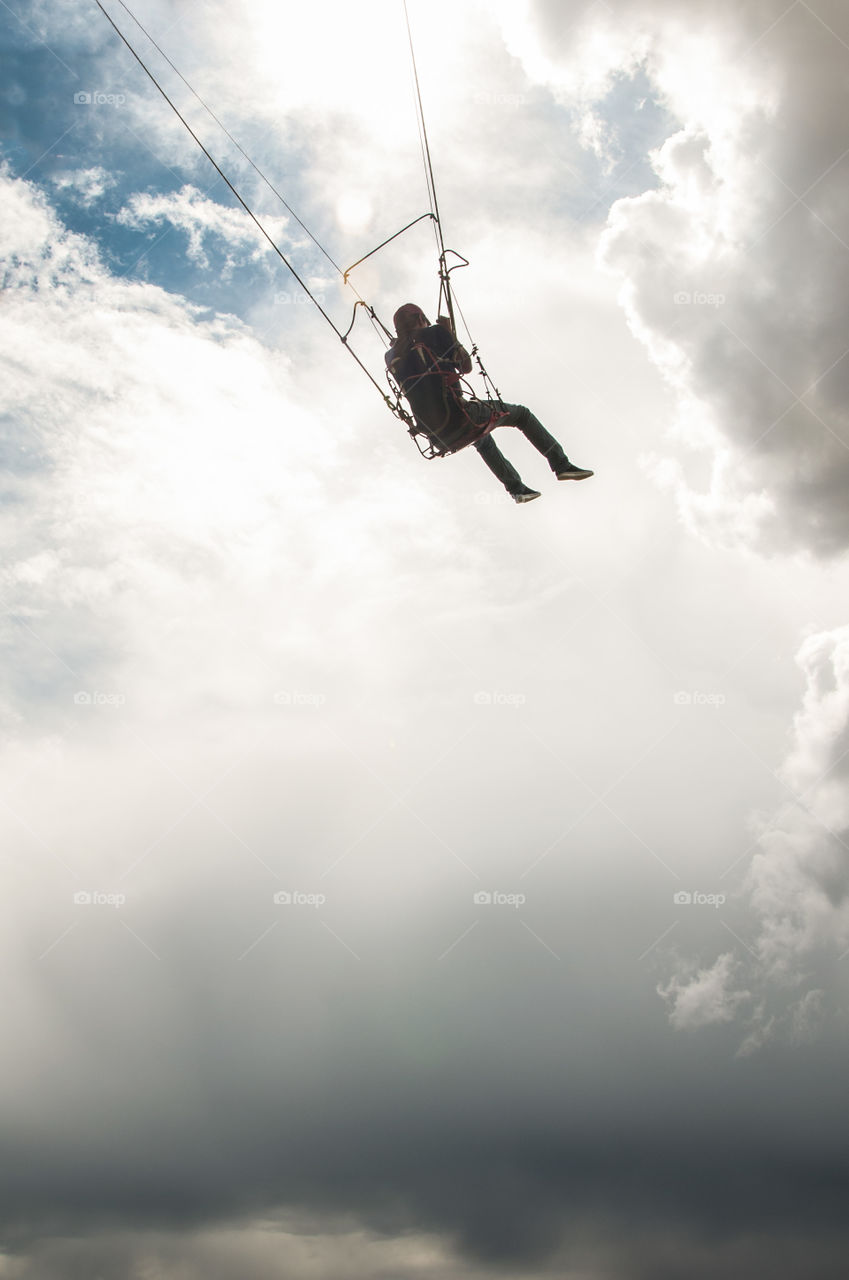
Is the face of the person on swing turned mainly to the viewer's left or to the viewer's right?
to the viewer's right

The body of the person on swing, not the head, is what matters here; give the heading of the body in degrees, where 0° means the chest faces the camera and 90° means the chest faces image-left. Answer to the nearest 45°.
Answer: approximately 225°
